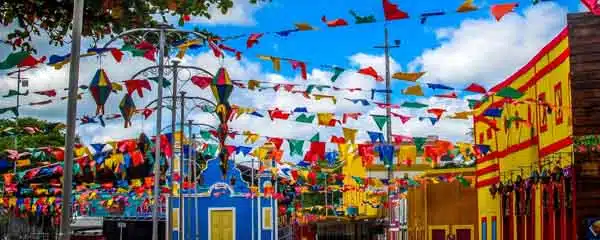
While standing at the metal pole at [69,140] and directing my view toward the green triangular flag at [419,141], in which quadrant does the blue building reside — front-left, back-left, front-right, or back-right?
front-left

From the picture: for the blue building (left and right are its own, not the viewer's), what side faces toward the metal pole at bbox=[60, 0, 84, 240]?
front

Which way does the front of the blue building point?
toward the camera

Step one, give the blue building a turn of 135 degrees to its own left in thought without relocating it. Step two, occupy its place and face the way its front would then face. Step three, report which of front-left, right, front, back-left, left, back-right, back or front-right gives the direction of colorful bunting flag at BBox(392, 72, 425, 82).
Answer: back-right

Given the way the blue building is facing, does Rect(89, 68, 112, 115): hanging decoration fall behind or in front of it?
in front

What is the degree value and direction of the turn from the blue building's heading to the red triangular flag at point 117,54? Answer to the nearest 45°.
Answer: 0° — it already faces it

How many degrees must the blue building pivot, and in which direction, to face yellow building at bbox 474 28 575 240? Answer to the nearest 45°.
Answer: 0° — it already faces it

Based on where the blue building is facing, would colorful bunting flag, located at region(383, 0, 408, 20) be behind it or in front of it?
in front

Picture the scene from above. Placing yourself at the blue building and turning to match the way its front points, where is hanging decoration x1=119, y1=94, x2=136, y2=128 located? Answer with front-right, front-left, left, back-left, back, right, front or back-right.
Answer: front

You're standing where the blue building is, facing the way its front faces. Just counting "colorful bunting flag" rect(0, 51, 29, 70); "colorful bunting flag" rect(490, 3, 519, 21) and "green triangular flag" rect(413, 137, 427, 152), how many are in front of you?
3

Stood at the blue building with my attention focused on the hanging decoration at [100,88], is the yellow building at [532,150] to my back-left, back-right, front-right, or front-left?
front-left

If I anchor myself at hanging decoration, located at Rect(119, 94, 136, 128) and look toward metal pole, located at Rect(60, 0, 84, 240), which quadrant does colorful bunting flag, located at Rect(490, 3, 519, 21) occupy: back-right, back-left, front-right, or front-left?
front-left
